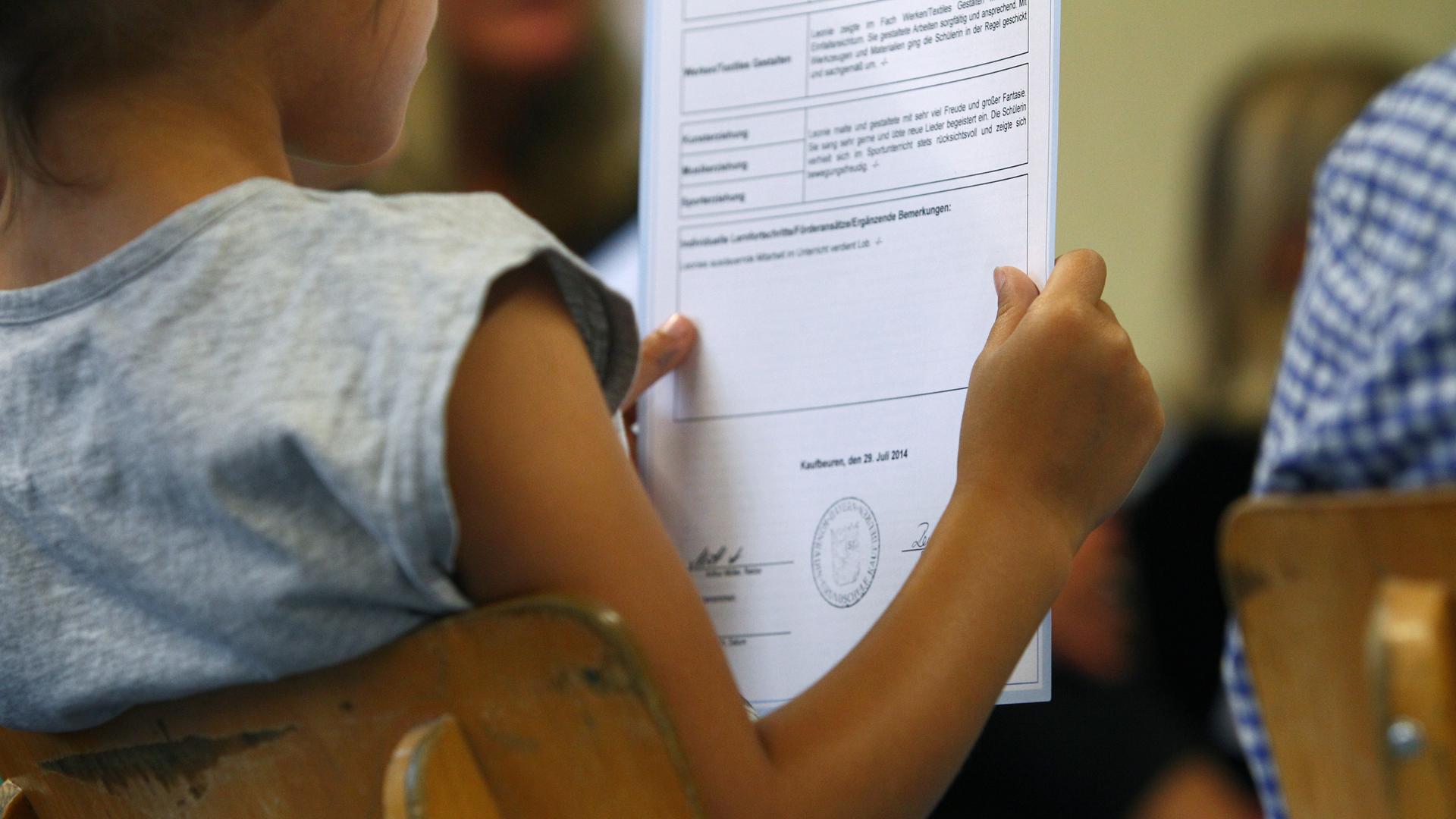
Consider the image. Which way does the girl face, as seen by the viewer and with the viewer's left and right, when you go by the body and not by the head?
facing away from the viewer and to the right of the viewer

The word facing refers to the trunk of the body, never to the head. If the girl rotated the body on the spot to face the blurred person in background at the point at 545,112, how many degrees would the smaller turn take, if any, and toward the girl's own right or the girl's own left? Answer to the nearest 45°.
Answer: approximately 45° to the girl's own left

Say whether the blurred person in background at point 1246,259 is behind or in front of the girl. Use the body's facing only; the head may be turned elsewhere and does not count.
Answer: in front

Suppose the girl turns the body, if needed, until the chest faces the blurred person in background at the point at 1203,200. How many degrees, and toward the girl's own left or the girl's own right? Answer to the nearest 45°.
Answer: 0° — they already face them
